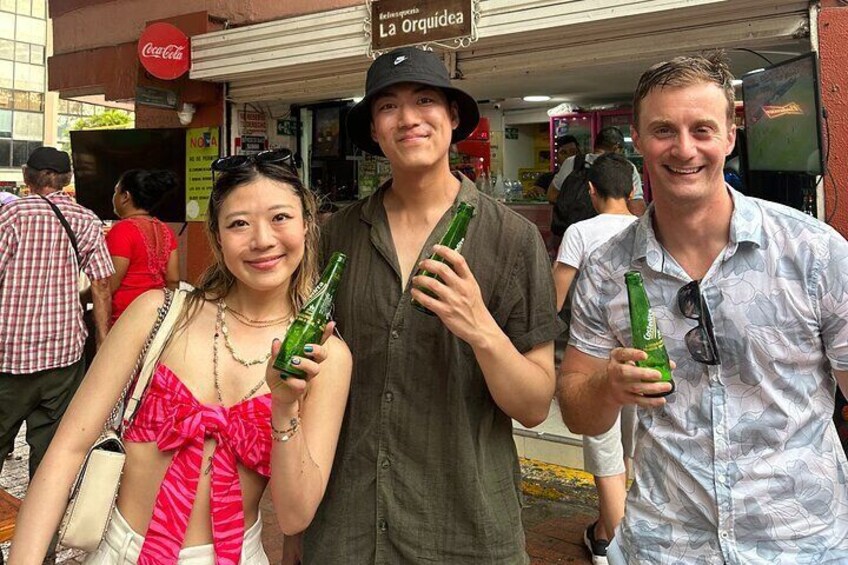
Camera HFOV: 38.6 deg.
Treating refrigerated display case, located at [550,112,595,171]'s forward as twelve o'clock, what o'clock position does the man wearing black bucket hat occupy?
The man wearing black bucket hat is roughly at 12 o'clock from the refrigerated display case.

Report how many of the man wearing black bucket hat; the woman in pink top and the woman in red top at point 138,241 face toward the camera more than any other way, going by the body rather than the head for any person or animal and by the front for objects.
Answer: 2

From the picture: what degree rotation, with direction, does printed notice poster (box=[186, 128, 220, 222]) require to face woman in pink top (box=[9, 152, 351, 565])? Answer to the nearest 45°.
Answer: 0° — it already faces them

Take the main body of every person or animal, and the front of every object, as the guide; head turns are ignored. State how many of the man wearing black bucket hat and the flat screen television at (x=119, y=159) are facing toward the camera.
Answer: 2

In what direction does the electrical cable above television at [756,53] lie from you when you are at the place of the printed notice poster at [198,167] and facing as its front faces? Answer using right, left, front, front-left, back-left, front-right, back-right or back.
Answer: front-left

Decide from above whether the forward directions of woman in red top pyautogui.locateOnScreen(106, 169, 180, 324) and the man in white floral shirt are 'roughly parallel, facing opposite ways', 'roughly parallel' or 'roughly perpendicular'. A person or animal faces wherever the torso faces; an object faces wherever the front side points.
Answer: roughly perpendicular

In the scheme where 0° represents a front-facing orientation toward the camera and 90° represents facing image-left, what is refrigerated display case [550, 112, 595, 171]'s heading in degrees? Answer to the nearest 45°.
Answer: approximately 0°

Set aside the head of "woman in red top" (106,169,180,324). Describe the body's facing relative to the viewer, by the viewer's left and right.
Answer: facing away from the viewer and to the left of the viewer

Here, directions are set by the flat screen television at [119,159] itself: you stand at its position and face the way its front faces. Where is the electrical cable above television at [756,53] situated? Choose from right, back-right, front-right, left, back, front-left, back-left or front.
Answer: front-left

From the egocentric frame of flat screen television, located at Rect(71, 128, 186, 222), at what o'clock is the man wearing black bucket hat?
The man wearing black bucket hat is roughly at 12 o'clock from the flat screen television.

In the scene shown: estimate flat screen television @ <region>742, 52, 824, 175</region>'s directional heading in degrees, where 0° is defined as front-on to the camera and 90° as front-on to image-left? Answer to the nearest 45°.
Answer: approximately 45°
